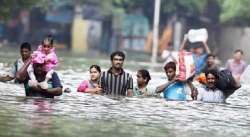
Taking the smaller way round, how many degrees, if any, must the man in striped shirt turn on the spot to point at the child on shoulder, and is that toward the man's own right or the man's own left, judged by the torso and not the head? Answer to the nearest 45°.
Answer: approximately 45° to the man's own right

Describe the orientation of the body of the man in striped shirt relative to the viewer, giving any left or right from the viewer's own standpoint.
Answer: facing the viewer

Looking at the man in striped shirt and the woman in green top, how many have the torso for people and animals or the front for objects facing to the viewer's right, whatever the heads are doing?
0
